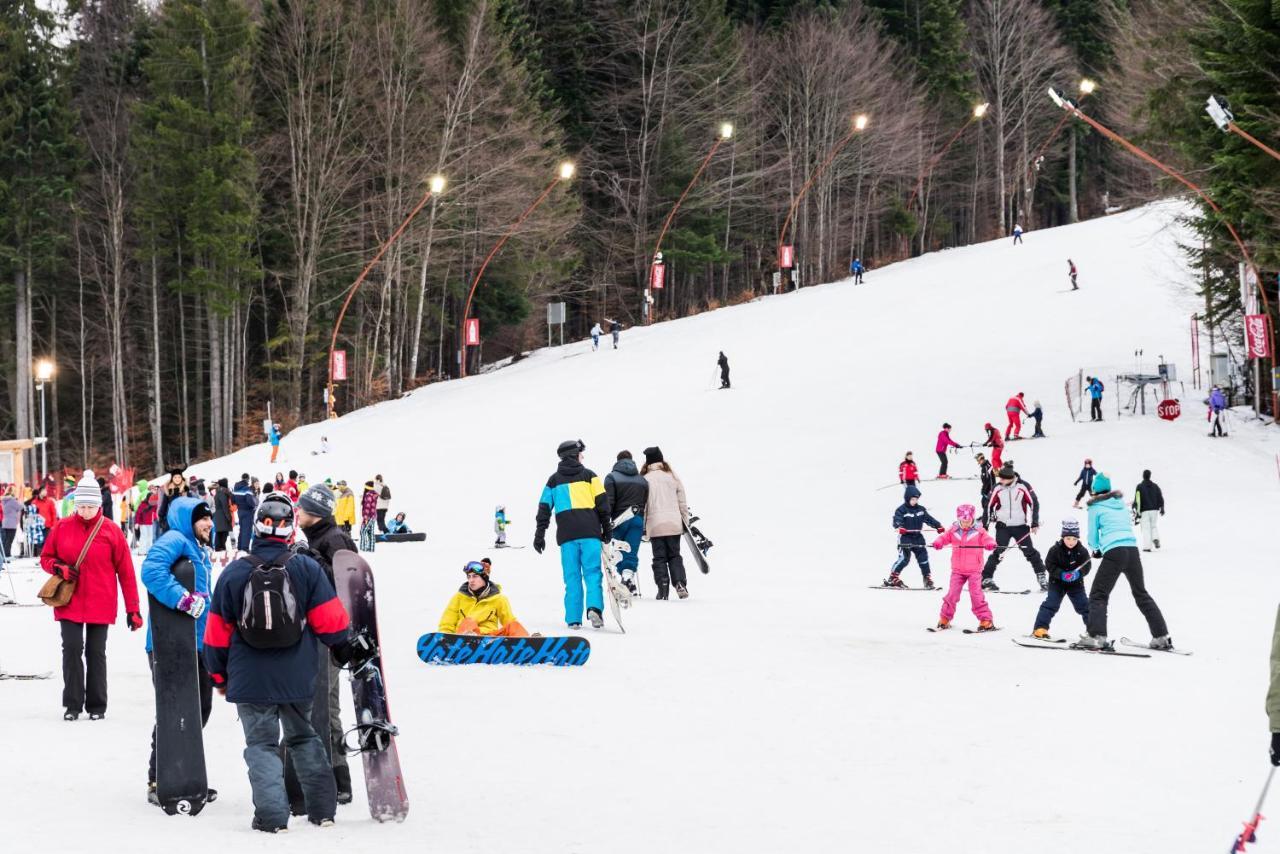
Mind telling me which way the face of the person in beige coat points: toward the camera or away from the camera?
away from the camera

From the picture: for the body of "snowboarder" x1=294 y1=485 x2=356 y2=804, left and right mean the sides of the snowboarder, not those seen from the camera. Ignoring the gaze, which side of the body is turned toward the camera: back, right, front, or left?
left

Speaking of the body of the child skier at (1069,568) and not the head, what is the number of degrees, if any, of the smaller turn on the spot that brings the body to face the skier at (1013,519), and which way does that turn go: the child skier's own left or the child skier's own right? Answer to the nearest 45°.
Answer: approximately 180°

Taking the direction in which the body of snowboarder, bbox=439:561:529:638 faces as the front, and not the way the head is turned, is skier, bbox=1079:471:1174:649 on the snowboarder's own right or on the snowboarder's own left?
on the snowboarder's own left

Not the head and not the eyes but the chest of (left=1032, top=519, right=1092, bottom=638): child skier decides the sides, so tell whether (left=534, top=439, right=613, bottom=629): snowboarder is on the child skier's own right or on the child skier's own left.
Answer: on the child skier's own right

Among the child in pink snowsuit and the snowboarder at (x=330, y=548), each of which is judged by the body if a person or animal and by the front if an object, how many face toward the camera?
1

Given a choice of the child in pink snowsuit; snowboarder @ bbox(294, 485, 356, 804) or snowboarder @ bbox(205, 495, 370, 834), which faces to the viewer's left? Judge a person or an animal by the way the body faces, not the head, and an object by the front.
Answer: the snowboarder @ bbox(294, 485, 356, 804)

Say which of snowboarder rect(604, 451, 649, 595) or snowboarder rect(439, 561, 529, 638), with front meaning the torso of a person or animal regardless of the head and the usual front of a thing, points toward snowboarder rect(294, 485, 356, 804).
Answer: snowboarder rect(439, 561, 529, 638)
